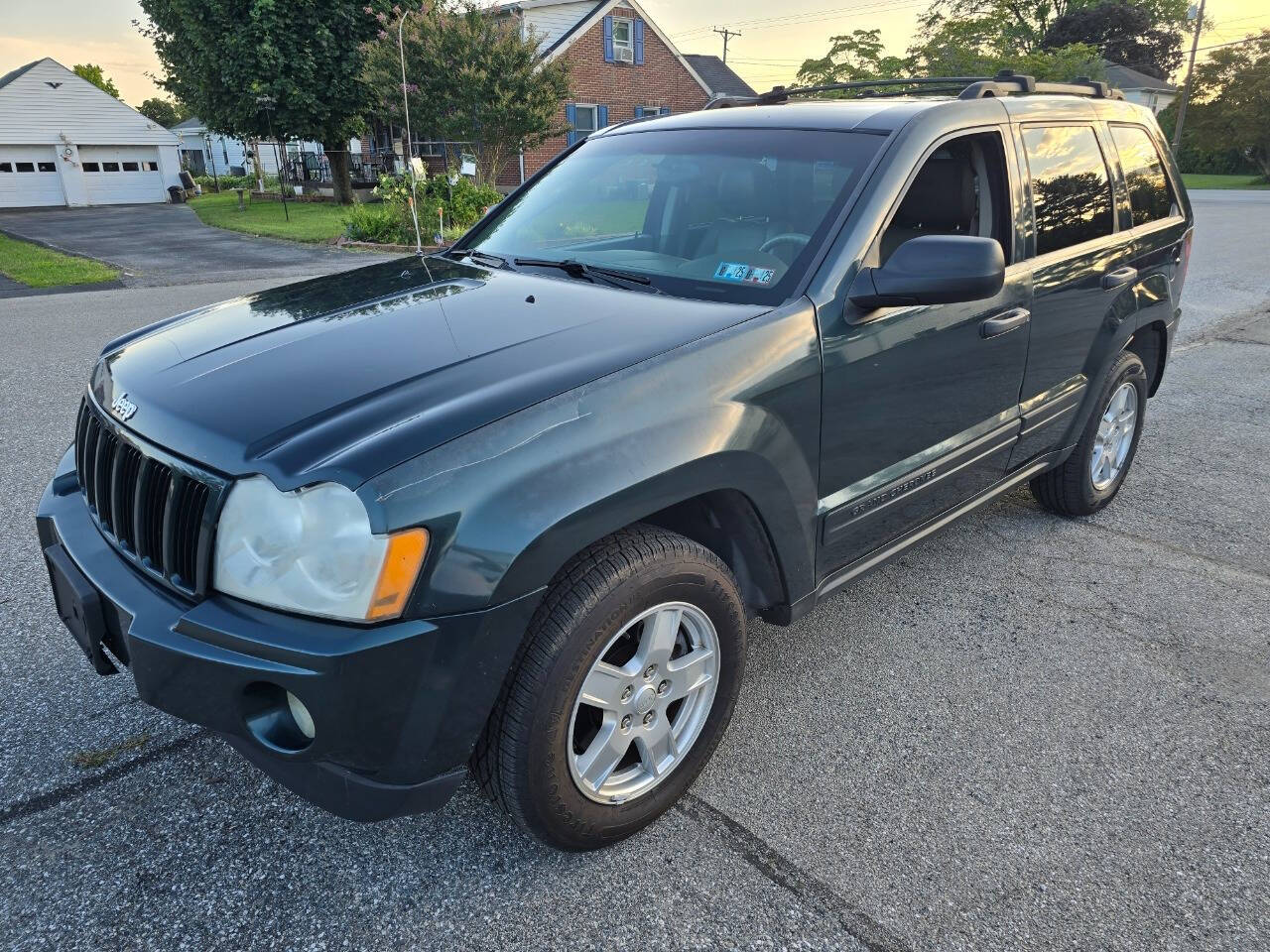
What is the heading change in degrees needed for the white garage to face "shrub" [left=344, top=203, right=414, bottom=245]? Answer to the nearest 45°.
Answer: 0° — it already faces it

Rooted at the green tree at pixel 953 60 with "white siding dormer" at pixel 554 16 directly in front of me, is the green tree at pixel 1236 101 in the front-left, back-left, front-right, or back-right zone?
back-left

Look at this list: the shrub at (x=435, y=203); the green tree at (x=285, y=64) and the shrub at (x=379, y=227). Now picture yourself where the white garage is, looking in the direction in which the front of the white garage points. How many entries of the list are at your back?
0

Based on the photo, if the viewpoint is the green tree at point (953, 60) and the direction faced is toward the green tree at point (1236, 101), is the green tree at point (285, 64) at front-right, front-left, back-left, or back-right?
back-right

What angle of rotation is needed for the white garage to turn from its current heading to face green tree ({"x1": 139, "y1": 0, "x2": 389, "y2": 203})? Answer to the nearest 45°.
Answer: approximately 45° to its left

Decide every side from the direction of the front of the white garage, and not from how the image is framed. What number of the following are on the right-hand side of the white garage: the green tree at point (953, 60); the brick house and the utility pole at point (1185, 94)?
0

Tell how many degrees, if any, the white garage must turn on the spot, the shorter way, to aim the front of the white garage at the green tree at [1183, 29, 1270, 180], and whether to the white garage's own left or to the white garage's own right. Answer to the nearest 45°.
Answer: approximately 90° to the white garage's own left

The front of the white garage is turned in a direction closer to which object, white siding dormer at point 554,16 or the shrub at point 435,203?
the shrub

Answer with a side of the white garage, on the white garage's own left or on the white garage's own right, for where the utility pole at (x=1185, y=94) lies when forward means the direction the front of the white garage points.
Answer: on the white garage's own left

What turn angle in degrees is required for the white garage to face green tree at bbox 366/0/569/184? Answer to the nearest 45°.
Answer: approximately 45° to its left

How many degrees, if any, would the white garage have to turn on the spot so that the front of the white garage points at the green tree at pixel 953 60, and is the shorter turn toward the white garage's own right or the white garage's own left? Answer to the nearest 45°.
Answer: approximately 90° to the white garage's own left

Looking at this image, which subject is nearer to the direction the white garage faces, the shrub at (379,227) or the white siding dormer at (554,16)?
the shrub

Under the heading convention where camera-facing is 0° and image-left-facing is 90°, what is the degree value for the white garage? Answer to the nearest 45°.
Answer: approximately 0°
